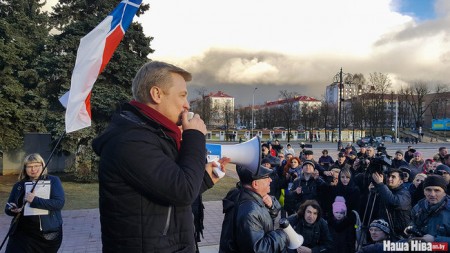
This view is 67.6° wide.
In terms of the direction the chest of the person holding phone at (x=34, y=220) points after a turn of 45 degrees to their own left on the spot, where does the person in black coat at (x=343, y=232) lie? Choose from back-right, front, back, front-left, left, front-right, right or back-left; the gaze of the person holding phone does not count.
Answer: front-left

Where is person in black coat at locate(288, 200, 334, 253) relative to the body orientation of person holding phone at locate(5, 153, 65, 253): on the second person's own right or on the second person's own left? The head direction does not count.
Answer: on the second person's own left

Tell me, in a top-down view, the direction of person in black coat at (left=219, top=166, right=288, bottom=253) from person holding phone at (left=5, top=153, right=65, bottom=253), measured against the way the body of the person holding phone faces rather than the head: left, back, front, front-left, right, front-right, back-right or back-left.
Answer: front-left

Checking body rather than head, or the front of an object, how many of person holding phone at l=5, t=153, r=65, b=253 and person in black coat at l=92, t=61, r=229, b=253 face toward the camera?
1

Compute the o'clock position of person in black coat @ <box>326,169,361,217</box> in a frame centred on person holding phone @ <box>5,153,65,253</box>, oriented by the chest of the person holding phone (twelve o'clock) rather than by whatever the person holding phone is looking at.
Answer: The person in black coat is roughly at 9 o'clock from the person holding phone.

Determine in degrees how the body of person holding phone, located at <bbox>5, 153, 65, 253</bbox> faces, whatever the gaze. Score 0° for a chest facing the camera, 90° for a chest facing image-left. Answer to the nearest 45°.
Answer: approximately 0°

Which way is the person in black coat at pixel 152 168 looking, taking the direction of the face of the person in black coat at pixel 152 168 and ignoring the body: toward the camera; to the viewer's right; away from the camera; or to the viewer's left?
to the viewer's right

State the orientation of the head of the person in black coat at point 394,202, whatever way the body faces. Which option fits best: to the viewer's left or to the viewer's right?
to the viewer's left

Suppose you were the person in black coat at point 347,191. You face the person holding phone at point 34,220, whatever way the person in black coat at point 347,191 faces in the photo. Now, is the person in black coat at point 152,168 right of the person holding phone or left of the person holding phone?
left

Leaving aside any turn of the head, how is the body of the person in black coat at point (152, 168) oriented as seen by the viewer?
to the viewer's right

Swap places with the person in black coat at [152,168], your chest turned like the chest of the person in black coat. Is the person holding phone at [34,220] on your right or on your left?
on your left

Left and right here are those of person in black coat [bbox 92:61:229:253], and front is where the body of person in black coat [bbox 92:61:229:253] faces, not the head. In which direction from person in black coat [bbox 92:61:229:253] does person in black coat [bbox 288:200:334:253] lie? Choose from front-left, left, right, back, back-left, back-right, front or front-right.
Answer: front-left

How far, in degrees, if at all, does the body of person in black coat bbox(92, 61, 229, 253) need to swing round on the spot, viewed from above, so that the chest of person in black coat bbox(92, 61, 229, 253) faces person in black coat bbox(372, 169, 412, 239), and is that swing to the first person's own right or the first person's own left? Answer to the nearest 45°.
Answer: approximately 45° to the first person's own left

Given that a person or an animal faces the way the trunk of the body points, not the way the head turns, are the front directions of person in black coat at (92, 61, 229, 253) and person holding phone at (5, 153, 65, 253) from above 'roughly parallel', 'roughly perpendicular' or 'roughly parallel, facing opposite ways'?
roughly perpendicular
